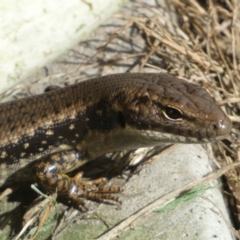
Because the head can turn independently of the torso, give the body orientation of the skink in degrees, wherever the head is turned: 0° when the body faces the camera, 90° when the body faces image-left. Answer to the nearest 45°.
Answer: approximately 270°
